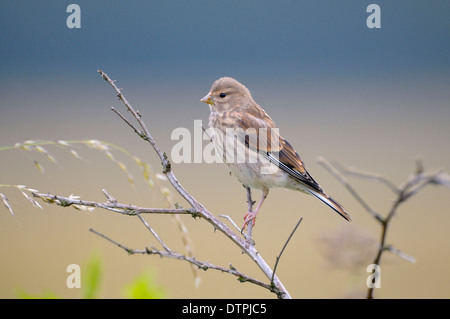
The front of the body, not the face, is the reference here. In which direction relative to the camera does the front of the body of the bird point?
to the viewer's left
